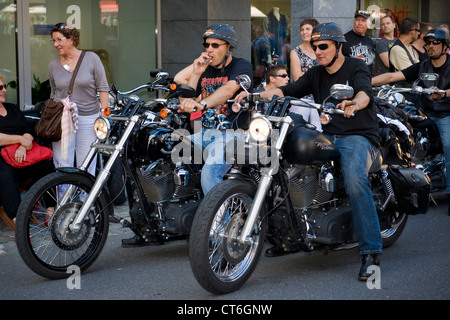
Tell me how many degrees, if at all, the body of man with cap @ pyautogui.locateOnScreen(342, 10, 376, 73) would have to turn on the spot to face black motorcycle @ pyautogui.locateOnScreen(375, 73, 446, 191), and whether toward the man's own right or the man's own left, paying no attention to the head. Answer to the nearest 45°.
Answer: approximately 45° to the man's own left

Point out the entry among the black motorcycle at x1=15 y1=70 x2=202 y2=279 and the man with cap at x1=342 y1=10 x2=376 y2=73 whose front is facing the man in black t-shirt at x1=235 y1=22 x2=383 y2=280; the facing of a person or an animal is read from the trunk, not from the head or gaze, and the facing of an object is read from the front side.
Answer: the man with cap

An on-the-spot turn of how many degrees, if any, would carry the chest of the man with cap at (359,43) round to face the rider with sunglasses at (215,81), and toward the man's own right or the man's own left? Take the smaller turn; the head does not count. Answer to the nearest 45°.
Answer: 0° — they already face them

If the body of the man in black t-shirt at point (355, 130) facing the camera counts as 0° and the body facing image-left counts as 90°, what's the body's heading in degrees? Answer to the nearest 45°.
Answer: approximately 45°

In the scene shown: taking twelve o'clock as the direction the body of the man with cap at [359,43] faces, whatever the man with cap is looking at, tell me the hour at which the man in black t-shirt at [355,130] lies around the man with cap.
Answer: The man in black t-shirt is roughly at 12 o'clock from the man with cap.
